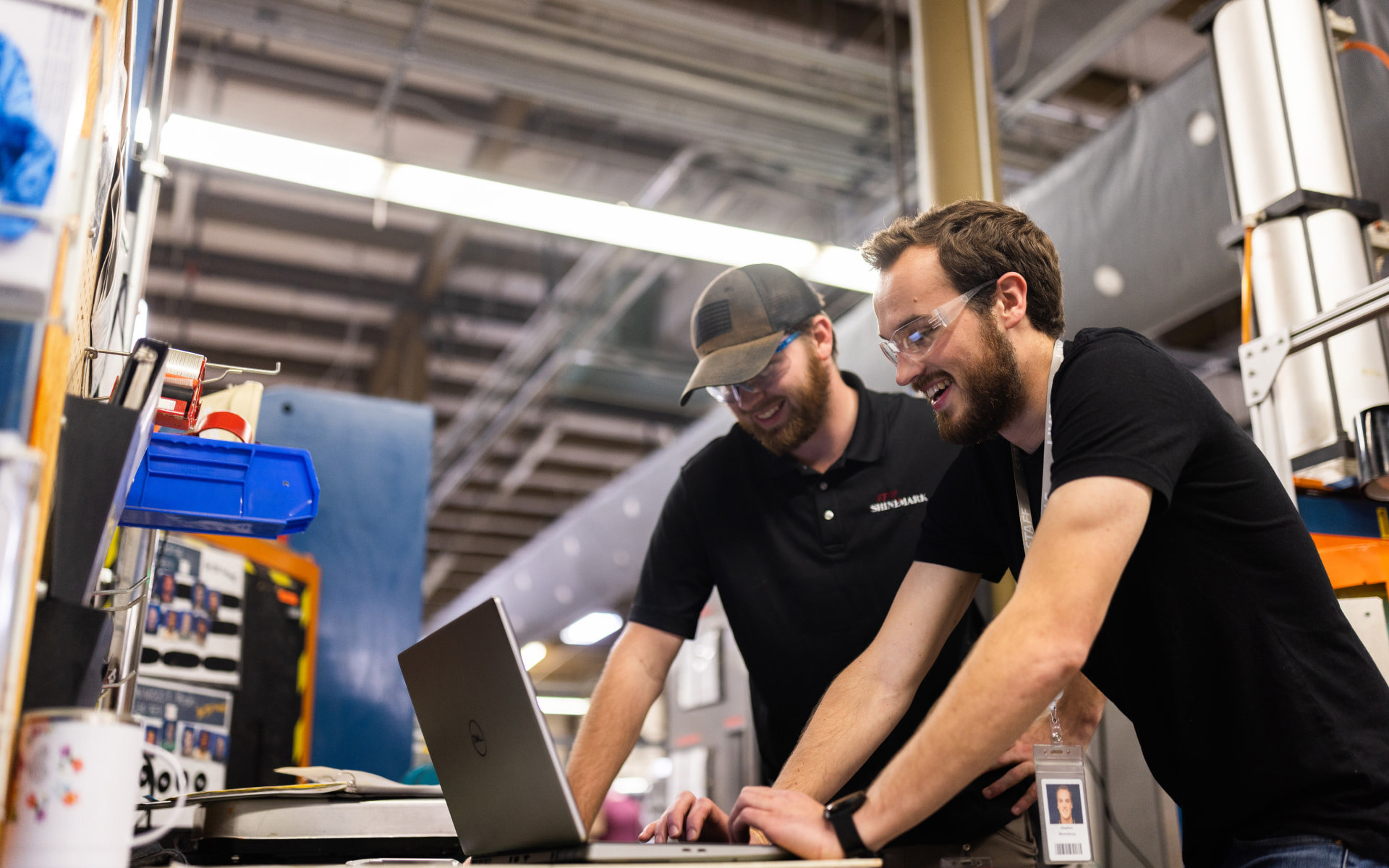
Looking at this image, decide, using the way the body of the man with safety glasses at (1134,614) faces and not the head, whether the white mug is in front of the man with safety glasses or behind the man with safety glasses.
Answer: in front

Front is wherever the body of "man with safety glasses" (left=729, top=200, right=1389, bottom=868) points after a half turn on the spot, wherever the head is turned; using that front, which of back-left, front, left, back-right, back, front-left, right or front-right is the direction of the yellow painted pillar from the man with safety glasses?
left

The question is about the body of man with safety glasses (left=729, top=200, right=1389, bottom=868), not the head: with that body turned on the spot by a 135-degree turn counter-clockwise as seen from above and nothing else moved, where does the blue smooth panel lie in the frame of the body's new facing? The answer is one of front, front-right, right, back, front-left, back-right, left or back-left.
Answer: back

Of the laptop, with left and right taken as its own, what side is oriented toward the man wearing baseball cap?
front

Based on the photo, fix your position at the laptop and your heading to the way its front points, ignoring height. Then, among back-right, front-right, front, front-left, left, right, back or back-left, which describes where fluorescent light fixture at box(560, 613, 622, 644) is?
front-left

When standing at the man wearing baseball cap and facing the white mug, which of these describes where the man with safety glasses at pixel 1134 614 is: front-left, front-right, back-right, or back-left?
front-left

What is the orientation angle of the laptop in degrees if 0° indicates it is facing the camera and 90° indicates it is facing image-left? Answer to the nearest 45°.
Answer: approximately 225°

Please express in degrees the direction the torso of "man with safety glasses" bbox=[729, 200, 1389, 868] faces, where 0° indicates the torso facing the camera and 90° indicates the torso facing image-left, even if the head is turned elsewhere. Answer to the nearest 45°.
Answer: approximately 90°

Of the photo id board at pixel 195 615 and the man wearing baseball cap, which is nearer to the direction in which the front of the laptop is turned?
the man wearing baseball cap

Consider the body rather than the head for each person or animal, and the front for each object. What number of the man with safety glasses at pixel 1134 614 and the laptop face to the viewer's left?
1

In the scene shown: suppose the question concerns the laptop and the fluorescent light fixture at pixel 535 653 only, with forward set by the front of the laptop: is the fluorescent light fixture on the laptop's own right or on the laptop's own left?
on the laptop's own left

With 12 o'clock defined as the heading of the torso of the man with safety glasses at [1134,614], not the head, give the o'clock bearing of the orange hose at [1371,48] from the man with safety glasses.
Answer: The orange hose is roughly at 4 o'clock from the man with safety glasses.

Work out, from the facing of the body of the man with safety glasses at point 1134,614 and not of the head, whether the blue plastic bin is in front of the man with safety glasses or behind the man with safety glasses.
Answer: in front

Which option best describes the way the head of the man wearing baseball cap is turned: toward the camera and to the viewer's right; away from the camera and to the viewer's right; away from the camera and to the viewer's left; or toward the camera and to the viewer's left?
toward the camera and to the viewer's left

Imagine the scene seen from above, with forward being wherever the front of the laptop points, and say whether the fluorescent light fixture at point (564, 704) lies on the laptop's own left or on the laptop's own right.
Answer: on the laptop's own left
